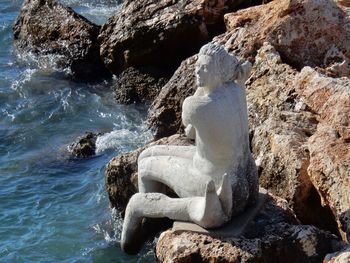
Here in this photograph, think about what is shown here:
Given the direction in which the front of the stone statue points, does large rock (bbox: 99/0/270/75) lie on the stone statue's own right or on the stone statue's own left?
on the stone statue's own right

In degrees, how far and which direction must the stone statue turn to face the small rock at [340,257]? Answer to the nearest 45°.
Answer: approximately 135° to its left

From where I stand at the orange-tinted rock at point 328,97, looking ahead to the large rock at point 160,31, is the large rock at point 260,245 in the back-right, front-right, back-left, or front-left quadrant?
back-left

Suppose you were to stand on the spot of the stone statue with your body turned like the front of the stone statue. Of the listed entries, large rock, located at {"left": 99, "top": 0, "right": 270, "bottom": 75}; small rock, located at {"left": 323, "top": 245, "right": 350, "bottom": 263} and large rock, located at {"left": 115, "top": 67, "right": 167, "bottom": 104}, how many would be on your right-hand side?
2

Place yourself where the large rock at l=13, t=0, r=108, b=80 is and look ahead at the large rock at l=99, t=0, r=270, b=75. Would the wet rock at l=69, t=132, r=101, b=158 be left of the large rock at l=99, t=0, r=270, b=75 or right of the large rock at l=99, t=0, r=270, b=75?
right

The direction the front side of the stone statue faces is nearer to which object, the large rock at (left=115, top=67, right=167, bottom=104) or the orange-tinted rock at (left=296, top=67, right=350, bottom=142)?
the large rock

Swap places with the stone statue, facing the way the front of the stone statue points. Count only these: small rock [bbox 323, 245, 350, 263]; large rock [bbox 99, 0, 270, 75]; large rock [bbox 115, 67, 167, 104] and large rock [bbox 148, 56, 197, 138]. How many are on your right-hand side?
3

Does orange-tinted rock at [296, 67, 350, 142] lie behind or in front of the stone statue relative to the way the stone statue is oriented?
behind

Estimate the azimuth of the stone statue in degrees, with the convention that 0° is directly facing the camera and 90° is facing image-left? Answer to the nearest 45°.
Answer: approximately 90°

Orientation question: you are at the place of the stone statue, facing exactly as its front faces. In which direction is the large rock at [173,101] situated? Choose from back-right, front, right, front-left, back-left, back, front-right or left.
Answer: right
